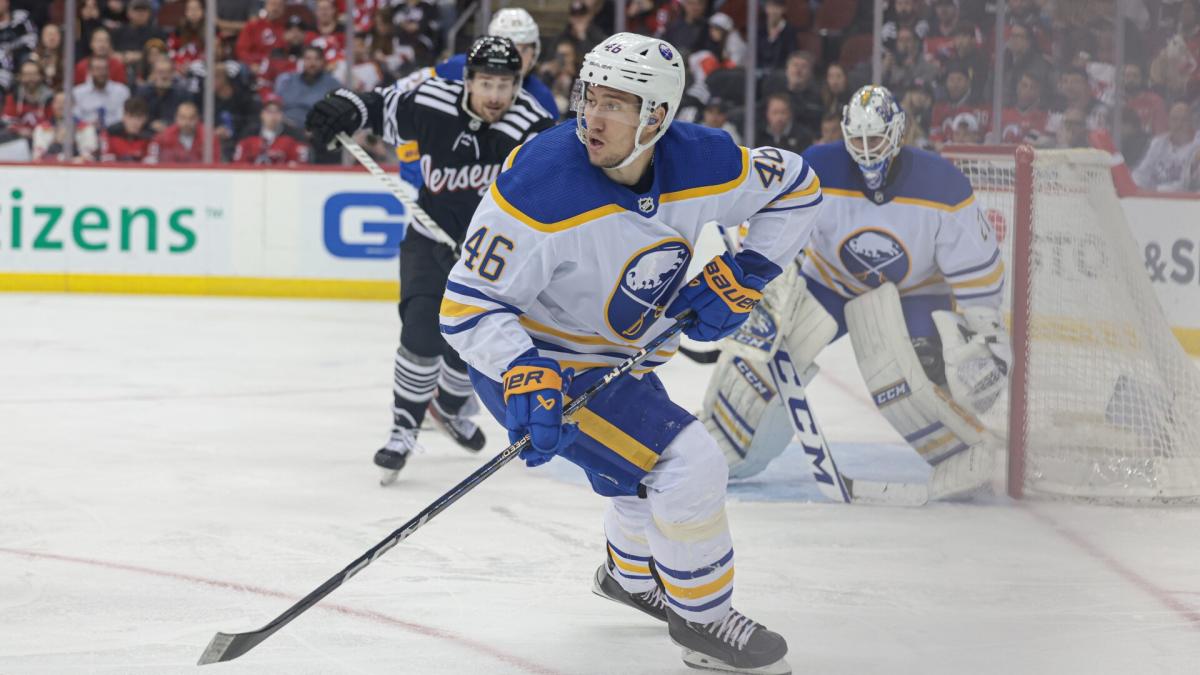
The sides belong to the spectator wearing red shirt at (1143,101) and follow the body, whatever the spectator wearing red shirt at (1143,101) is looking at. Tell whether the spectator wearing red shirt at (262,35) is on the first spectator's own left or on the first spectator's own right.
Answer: on the first spectator's own right

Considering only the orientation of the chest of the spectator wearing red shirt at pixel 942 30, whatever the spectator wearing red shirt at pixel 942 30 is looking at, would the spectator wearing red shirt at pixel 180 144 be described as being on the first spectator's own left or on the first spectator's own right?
on the first spectator's own right

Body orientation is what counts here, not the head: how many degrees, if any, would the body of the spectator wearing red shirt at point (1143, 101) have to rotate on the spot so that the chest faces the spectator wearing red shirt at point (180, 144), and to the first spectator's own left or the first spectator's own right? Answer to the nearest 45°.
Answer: approximately 90° to the first spectator's own right

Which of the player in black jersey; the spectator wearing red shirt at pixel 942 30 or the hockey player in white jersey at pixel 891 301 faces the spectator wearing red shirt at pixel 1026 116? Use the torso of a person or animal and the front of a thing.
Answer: the spectator wearing red shirt at pixel 942 30

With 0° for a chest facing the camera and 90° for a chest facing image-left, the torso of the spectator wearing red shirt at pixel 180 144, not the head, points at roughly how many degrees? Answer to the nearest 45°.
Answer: approximately 0°
